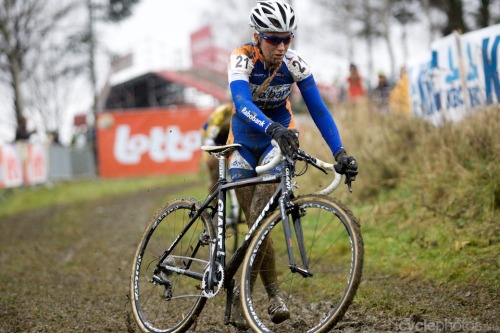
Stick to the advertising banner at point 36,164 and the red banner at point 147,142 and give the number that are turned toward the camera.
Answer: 2

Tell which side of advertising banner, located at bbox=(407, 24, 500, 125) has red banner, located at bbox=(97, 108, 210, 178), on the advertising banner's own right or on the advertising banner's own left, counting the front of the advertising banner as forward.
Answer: on the advertising banner's own right

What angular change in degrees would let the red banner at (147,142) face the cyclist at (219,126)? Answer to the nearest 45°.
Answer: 0° — it already faces them

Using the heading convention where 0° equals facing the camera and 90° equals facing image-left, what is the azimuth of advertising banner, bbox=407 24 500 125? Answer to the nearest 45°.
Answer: approximately 45°

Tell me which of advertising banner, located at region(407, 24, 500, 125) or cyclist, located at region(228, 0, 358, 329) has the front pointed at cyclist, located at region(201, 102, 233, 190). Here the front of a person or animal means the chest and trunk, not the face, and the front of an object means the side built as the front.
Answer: the advertising banner

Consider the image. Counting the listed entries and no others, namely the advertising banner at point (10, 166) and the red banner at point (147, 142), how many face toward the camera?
2
